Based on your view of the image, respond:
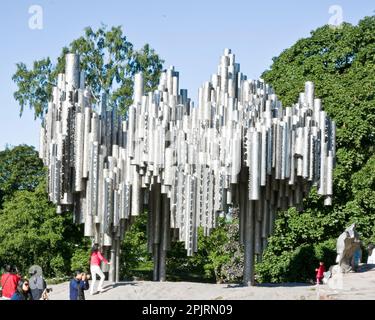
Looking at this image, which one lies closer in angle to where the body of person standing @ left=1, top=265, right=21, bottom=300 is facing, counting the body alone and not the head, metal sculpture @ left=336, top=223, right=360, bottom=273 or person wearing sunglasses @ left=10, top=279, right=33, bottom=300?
the metal sculpture

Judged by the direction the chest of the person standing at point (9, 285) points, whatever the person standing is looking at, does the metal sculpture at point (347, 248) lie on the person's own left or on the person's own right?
on the person's own right

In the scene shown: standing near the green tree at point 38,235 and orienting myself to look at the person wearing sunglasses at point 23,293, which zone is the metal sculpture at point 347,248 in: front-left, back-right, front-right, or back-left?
front-left

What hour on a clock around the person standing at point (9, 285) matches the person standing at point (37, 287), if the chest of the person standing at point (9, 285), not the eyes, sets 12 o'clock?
the person standing at point (37, 287) is roughly at 2 o'clock from the person standing at point (9, 285).

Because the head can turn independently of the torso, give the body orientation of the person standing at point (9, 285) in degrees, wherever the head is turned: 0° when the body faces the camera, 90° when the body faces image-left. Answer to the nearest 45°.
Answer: approximately 180°
